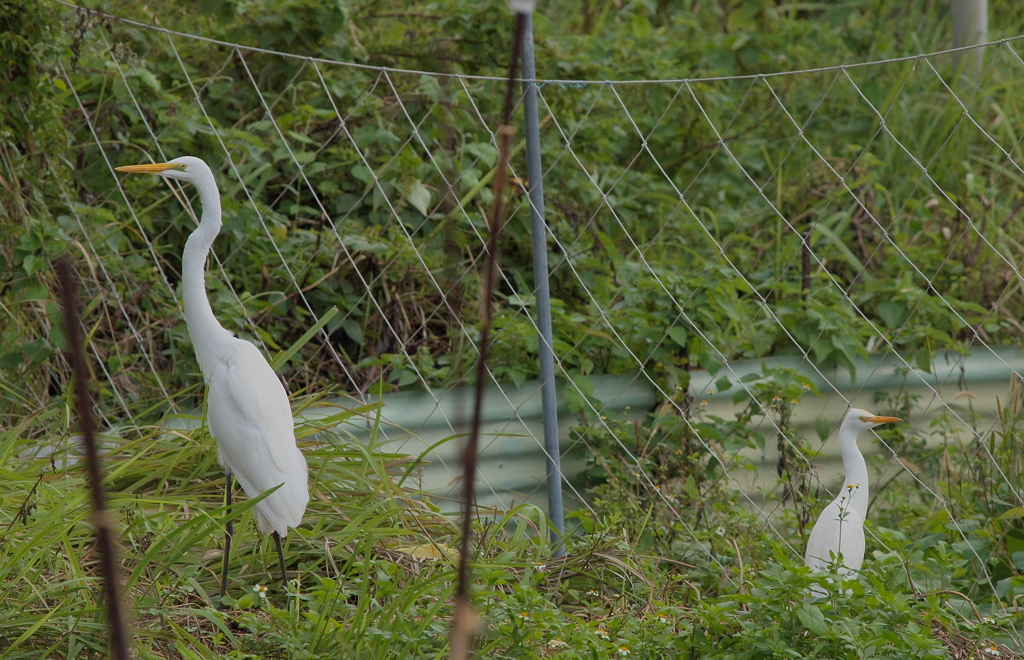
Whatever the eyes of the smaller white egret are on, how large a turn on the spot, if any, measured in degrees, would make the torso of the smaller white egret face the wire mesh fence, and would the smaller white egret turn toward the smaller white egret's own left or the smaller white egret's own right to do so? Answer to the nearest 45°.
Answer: approximately 135° to the smaller white egret's own left

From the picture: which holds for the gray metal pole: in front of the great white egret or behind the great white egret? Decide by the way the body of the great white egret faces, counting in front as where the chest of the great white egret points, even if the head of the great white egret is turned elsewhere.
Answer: behind

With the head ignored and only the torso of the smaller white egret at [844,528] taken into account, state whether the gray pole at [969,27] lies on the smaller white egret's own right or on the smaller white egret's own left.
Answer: on the smaller white egret's own left

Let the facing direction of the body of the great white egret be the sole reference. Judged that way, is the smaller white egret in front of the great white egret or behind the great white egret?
behind

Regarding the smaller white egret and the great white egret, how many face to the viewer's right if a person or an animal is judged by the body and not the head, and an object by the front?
1

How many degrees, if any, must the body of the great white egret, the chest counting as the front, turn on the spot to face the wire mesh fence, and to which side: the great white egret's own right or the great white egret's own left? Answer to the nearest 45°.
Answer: approximately 135° to the great white egret's own right

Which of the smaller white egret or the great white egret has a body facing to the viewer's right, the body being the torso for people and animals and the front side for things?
the smaller white egret

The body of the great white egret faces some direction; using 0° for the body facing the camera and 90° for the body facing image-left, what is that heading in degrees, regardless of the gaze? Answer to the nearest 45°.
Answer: approximately 90°

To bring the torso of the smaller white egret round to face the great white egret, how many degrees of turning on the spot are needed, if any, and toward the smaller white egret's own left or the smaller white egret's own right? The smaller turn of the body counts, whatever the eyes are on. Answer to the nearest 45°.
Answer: approximately 180°

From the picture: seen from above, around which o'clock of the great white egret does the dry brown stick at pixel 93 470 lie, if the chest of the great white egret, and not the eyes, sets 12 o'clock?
The dry brown stick is roughly at 9 o'clock from the great white egret.

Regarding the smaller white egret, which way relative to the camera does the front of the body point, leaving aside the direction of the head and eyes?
to the viewer's right
